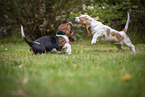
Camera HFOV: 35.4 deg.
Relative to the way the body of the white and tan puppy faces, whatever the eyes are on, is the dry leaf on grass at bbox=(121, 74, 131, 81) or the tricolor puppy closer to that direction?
the tricolor puppy

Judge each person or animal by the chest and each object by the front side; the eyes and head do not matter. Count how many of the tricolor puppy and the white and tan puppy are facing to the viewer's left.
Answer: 1

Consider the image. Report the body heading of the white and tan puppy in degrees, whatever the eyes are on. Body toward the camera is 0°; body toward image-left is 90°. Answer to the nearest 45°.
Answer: approximately 90°

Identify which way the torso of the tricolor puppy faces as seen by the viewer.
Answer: to the viewer's right

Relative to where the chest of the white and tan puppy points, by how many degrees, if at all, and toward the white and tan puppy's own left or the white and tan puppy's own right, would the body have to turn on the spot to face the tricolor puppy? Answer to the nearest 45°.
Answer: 0° — it already faces it

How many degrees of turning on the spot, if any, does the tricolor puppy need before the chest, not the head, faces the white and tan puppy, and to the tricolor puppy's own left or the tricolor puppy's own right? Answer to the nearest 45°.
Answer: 0° — it already faces it

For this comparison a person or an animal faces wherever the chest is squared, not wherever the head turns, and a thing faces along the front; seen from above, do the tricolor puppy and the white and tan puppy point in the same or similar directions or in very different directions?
very different directions

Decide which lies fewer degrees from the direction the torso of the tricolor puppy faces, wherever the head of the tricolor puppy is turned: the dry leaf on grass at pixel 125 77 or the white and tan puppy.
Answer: the white and tan puppy

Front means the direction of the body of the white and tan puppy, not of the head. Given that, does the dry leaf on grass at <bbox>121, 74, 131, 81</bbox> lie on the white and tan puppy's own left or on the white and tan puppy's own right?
on the white and tan puppy's own left
